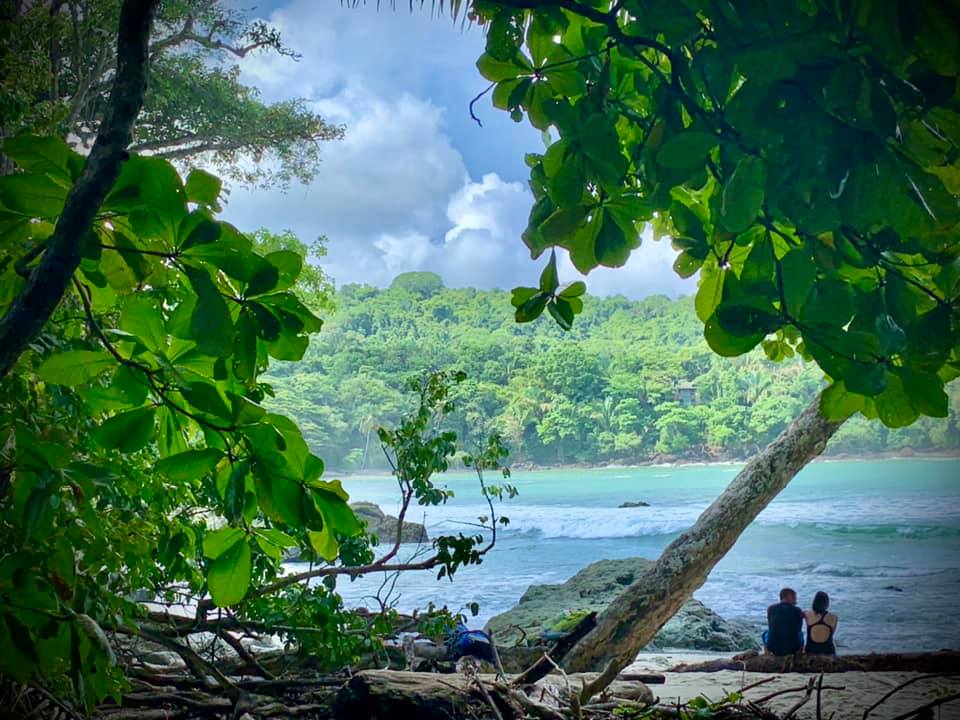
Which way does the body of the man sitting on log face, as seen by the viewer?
away from the camera

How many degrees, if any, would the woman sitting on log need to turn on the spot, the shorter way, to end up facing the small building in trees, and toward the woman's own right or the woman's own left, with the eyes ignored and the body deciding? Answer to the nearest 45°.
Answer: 0° — they already face it

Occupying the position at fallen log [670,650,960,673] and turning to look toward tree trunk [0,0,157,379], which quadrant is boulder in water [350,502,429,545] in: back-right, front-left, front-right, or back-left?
back-right

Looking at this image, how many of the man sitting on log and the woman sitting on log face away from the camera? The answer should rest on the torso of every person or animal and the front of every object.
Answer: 2

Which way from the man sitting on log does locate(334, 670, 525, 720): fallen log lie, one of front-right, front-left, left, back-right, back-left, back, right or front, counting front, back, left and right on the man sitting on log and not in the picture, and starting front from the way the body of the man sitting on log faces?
back

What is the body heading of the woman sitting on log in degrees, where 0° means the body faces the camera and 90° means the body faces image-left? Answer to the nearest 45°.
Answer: approximately 180°

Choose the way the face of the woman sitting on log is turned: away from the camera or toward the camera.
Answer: away from the camera
